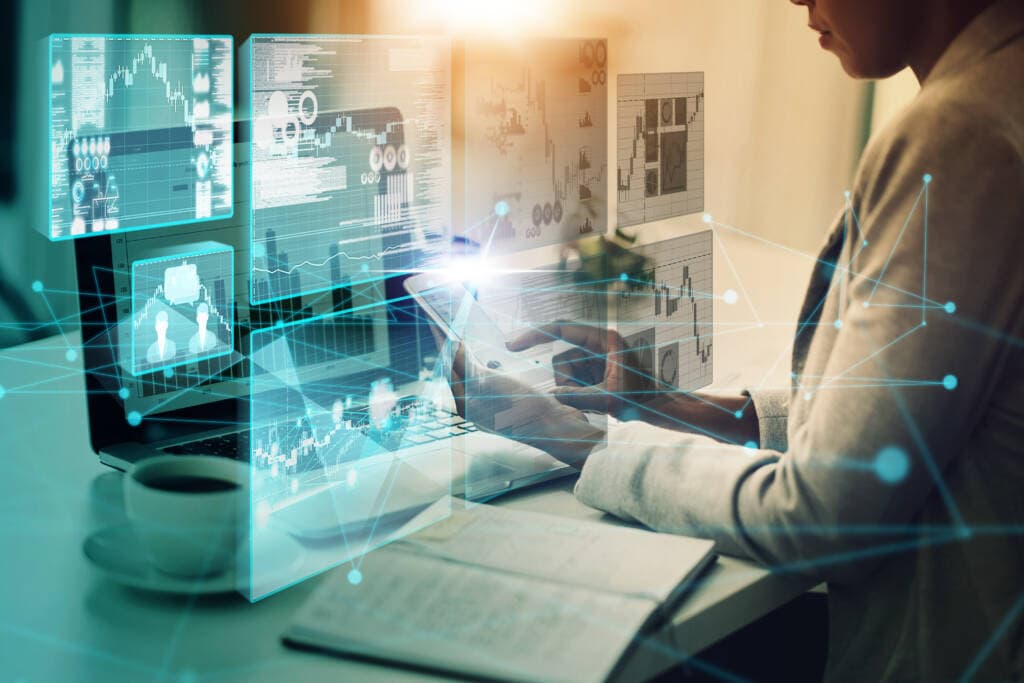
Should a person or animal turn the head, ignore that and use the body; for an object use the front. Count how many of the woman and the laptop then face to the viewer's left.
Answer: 1

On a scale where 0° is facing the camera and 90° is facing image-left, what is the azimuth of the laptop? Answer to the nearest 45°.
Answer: approximately 315°

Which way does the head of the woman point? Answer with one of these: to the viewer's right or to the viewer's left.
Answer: to the viewer's left

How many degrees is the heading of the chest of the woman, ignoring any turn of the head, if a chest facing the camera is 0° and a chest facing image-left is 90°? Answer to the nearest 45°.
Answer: approximately 90°
